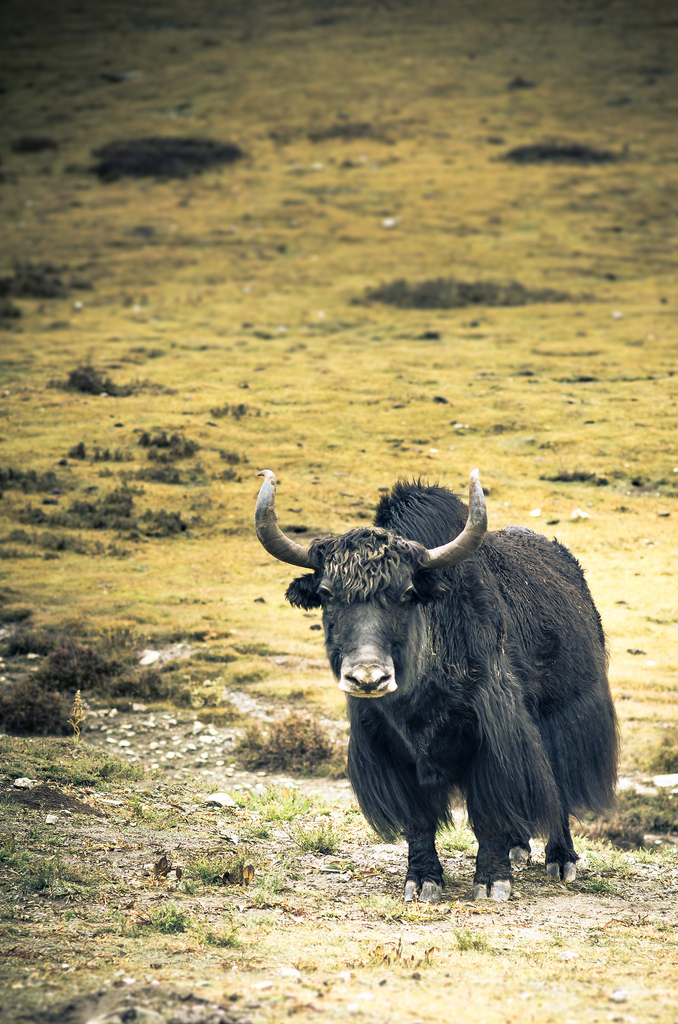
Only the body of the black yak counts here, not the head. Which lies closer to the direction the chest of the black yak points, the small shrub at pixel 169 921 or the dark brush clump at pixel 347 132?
the small shrub

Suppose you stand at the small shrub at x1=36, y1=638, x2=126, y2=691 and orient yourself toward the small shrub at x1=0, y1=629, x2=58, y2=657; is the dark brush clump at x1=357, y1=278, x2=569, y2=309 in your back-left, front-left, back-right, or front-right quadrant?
front-right

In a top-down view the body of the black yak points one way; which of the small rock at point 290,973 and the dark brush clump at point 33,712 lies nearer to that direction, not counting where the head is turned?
the small rock

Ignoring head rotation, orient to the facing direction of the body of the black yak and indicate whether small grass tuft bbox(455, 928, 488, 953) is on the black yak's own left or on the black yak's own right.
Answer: on the black yak's own left

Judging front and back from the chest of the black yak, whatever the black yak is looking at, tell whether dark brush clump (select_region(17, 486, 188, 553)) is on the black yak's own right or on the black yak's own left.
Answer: on the black yak's own right

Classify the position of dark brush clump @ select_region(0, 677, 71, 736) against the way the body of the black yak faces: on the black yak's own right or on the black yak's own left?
on the black yak's own right

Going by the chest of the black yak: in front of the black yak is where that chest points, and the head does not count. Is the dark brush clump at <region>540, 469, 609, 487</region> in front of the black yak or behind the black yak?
behind

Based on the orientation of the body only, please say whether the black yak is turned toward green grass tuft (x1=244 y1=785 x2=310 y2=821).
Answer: no

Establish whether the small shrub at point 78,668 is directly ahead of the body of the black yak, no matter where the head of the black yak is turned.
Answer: no

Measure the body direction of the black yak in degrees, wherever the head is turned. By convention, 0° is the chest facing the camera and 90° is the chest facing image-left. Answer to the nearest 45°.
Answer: approximately 45°

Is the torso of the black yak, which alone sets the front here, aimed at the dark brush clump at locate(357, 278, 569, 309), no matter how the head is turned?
no

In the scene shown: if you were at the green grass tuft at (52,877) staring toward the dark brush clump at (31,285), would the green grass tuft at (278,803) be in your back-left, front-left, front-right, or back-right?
front-right

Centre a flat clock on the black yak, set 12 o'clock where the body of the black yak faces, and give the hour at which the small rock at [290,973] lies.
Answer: The small rock is roughly at 11 o'clock from the black yak.

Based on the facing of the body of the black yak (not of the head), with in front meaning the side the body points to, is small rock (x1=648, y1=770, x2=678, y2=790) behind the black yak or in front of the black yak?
behind
